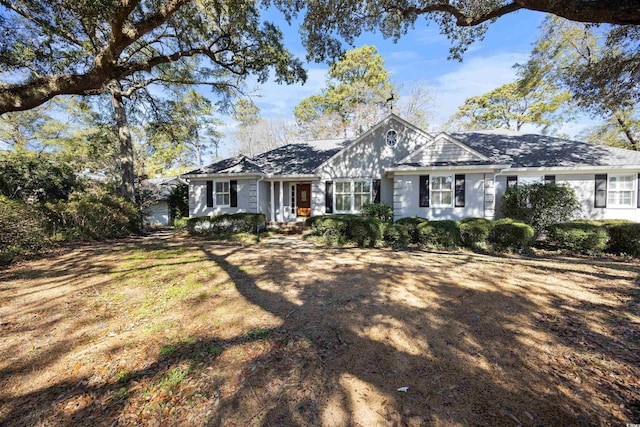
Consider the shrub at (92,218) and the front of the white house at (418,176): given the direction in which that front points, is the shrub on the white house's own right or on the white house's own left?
on the white house's own right

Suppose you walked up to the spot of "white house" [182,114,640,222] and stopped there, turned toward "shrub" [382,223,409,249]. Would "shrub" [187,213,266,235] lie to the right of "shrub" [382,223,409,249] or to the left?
right

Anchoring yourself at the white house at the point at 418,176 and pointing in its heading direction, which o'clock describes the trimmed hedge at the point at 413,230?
The trimmed hedge is roughly at 12 o'clock from the white house.

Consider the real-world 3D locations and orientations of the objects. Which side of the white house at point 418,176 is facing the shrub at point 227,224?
right

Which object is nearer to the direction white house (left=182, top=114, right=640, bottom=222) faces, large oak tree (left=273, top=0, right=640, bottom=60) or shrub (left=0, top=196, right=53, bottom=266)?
the large oak tree

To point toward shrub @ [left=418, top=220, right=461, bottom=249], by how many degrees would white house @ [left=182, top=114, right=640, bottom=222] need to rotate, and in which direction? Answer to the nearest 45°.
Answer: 0° — it already faces it

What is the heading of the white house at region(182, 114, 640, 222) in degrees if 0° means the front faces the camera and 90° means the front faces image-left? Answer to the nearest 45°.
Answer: approximately 0°

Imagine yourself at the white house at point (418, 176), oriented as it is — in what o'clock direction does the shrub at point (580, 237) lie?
The shrub is roughly at 10 o'clock from the white house.
